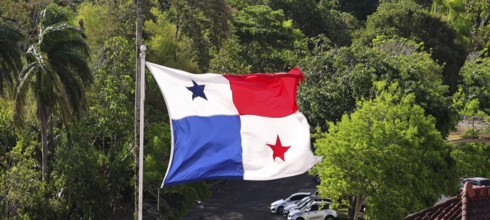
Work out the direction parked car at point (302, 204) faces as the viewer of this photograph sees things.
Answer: facing the viewer and to the left of the viewer

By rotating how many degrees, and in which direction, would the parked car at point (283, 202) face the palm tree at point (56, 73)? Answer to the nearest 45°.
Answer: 0° — it already faces it

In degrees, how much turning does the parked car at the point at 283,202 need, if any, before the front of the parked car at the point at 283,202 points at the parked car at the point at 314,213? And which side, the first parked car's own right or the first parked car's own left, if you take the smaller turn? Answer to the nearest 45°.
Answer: approximately 90° to the first parked car's own left

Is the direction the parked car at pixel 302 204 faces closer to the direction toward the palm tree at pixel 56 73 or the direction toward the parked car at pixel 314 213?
the palm tree

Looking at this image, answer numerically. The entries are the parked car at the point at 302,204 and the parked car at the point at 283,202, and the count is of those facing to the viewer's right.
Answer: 0

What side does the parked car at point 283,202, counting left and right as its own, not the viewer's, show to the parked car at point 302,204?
left

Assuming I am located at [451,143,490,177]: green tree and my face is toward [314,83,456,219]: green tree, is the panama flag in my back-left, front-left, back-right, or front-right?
front-left

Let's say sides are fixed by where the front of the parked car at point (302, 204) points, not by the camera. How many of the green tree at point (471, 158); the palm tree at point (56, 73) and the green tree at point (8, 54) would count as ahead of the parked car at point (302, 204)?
2

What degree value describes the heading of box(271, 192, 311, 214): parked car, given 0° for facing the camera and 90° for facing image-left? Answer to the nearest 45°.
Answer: approximately 45°

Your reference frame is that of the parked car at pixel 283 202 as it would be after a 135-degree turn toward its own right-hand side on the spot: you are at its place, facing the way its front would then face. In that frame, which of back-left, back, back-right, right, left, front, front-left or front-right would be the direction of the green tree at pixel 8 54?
back-left

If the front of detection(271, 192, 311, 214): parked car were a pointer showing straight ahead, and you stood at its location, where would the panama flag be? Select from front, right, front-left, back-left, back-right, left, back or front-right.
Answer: front-left

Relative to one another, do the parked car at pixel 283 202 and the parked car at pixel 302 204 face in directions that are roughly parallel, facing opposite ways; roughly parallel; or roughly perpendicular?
roughly parallel
